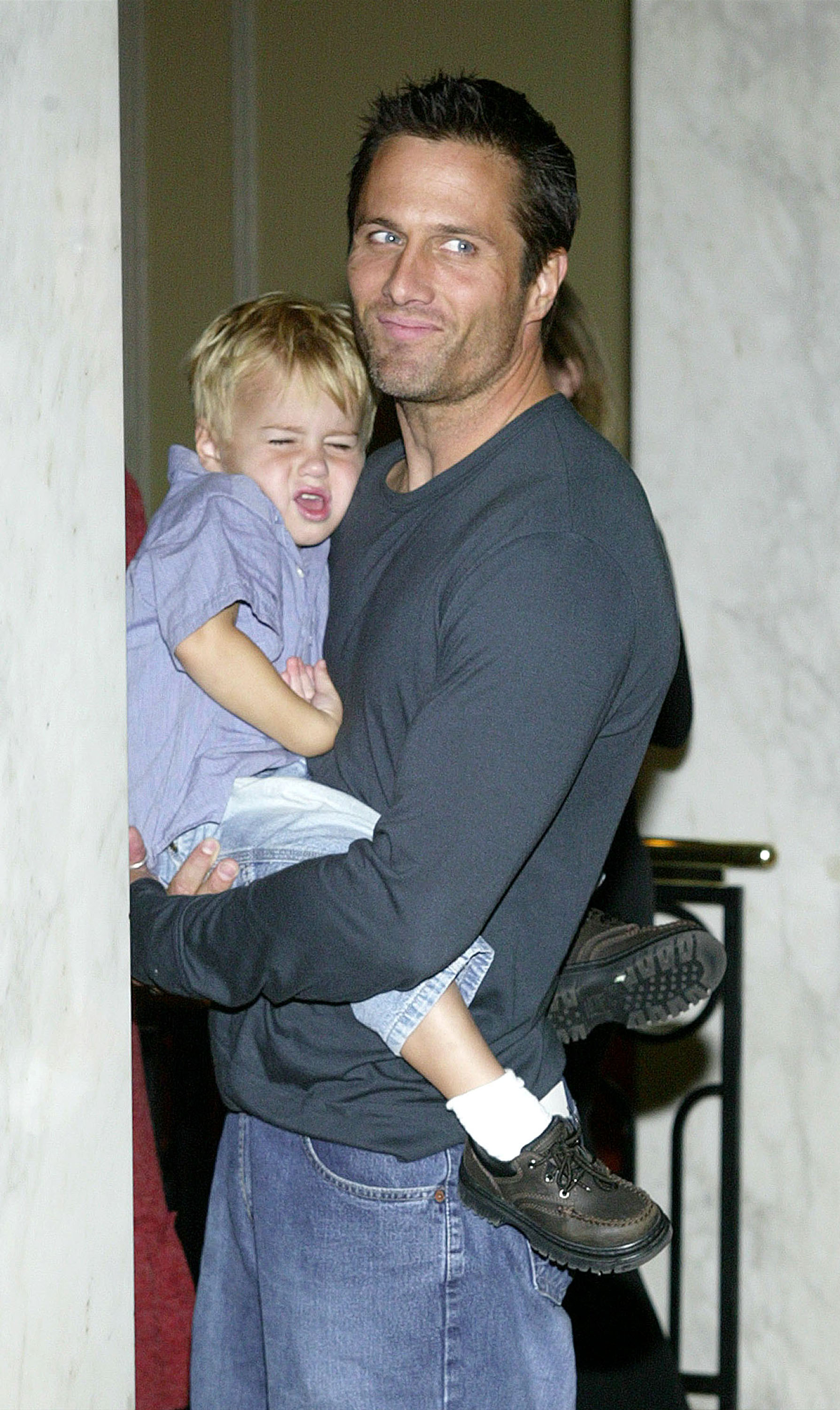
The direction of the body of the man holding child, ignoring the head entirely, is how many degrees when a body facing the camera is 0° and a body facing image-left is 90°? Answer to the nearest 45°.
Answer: approximately 45°
